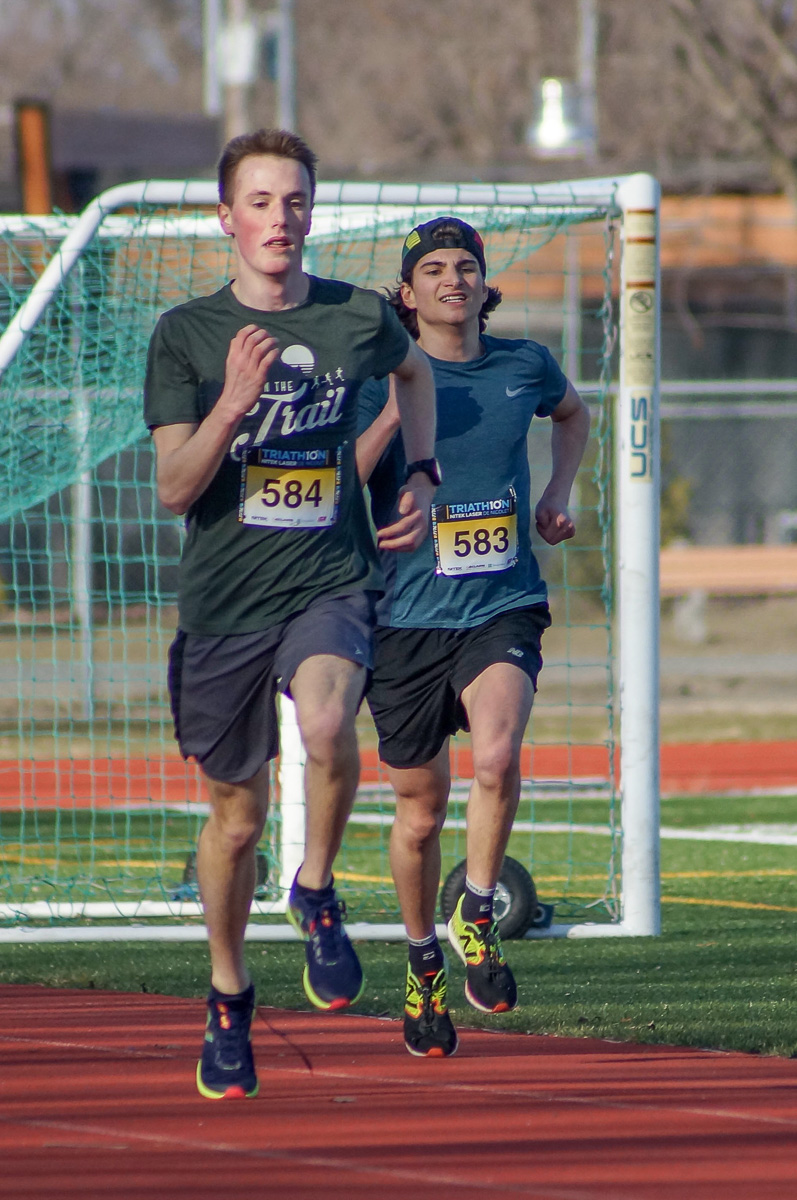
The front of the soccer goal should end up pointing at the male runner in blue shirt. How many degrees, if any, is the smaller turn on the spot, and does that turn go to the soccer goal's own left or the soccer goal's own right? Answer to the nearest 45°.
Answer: approximately 45° to the soccer goal's own right

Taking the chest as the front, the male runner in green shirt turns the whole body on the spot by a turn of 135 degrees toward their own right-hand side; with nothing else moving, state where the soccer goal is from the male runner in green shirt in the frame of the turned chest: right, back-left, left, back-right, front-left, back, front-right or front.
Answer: front-right

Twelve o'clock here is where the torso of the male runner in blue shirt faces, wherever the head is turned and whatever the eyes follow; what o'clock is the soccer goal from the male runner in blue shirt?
The soccer goal is roughly at 5 o'clock from the male runner in blue shirt.

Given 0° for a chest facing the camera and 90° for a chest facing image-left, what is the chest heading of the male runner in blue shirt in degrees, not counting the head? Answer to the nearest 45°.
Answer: approximately 0°

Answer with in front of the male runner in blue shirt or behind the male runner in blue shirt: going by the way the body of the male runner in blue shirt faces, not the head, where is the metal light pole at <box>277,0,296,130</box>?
behind
